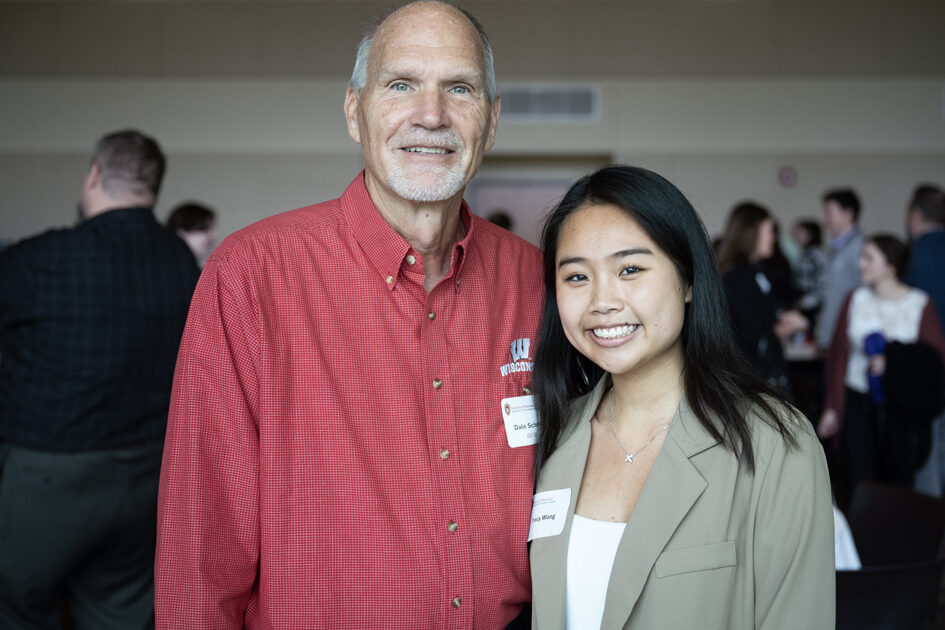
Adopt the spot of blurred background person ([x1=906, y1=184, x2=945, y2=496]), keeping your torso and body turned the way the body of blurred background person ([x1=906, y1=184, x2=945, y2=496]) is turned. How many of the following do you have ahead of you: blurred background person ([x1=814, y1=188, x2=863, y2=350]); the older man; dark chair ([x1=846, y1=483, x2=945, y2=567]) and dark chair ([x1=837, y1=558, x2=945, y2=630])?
1

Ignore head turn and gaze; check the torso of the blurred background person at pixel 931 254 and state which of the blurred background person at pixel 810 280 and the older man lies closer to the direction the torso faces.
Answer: the blurred background person

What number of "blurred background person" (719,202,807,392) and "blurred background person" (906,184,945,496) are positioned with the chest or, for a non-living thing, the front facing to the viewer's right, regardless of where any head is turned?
1

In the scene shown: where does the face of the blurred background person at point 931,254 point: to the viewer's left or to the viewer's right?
to the viewer's left

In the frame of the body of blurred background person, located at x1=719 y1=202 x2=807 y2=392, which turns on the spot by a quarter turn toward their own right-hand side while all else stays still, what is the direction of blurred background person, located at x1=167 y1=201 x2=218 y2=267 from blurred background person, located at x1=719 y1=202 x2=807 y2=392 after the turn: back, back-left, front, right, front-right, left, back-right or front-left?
right

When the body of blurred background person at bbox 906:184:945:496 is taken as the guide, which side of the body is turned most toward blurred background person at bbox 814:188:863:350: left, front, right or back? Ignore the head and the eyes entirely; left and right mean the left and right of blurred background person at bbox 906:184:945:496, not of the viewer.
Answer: front

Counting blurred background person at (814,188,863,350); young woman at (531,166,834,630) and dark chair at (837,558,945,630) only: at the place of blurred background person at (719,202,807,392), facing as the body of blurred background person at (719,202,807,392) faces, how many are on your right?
2

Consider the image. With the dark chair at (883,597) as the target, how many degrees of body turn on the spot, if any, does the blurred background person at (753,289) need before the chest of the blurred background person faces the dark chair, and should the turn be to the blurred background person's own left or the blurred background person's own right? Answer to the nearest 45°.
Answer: approximately 90° to the blurred background person's own right

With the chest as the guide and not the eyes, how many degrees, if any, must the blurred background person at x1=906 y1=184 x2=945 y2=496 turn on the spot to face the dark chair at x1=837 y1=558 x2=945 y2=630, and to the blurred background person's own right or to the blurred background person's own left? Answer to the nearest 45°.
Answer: approximately 135° to the blurred background person's own left

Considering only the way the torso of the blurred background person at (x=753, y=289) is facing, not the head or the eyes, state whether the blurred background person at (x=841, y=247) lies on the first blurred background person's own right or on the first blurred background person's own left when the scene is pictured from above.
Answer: on the first blurred background person's own left

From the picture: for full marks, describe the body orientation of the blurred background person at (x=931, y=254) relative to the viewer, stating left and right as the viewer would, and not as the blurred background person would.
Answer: facing away from the viewer and to the left of the viewer

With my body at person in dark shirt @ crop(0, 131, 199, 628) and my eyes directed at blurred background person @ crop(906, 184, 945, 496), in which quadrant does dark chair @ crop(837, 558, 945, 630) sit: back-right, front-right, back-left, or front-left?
front-right

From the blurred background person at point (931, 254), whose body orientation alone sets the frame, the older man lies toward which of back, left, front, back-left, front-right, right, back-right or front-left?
back-left

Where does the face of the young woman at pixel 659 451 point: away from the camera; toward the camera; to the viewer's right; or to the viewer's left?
toward the camera

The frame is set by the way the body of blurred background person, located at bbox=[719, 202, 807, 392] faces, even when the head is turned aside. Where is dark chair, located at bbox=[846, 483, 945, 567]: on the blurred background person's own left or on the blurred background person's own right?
on the blurred background person's own right

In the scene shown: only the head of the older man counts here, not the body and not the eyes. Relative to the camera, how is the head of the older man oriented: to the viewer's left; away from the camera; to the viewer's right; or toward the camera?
toward the camera

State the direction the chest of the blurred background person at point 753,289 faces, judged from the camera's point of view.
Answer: to the viewer's right
